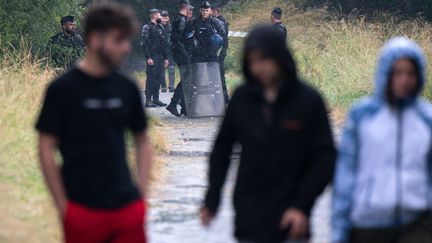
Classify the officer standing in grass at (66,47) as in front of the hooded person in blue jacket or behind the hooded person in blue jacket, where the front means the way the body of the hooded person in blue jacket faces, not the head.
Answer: behind

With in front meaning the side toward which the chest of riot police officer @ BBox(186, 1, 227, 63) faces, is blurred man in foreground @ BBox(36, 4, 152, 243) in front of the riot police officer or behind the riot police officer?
in front

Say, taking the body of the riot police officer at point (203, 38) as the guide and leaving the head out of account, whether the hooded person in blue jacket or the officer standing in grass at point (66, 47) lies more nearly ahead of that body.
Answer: the hooded person in blue jacket

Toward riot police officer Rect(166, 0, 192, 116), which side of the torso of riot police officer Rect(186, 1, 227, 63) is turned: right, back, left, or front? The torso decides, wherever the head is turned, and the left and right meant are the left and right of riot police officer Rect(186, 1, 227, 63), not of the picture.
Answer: right

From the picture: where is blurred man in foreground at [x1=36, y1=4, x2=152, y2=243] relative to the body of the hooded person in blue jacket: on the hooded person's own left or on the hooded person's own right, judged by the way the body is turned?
on the hooded person's own right

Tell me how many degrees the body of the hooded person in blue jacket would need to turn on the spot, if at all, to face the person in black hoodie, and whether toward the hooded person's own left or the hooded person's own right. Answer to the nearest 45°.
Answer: approximately 90° to the hooded person's own right

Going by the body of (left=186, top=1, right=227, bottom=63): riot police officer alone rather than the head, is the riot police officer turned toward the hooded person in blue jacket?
yes

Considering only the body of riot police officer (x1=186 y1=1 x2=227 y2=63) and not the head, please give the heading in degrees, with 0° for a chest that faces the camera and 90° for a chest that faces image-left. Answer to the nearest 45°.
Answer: approximately 0°

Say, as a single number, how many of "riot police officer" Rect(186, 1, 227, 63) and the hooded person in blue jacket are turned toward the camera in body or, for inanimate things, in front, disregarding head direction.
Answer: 2

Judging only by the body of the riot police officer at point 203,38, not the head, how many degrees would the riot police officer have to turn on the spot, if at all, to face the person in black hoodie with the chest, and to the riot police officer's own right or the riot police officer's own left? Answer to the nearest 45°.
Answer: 0° — they already face them
